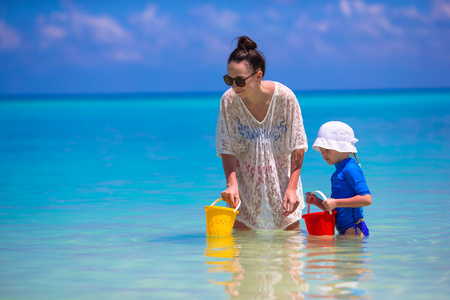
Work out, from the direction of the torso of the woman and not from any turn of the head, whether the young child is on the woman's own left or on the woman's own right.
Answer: on the woman's own left

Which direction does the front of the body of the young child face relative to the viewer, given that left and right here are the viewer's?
facing to the left of the viewer

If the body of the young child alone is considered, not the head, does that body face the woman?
yes

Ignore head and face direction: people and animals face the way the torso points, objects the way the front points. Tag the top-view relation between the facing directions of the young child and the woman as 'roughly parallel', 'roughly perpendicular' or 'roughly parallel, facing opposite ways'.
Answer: roughly perpendicular

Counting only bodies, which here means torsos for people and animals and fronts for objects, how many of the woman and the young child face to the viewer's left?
1

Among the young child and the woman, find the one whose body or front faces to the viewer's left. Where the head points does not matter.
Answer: the young child
